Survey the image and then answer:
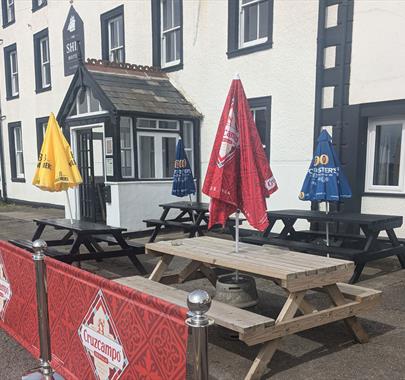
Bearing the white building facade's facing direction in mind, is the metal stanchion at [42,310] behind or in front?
in front

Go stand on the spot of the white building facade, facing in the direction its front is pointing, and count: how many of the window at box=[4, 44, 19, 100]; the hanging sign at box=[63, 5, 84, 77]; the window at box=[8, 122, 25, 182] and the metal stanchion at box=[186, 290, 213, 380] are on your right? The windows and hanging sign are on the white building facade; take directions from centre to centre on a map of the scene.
3

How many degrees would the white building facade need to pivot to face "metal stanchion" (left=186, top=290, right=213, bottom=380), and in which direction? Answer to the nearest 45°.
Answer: approximately 45° to its left

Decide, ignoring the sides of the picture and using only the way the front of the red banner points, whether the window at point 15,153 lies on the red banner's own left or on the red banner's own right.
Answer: on the red banner's own right

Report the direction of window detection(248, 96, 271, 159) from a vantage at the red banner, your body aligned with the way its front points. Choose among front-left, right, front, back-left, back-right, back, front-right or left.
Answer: back

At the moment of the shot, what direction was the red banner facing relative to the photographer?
facing the viewer and to the left of the viewer

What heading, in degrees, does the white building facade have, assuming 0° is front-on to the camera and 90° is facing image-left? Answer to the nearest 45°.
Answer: approximately 45°

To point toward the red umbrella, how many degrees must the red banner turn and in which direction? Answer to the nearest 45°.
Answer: approximately 180°

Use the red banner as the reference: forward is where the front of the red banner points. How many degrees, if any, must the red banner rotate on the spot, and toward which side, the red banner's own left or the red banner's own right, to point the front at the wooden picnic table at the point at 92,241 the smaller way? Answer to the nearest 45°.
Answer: approximately 135° to the red banner's own right

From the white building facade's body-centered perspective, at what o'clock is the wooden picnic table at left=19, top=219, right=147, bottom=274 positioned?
The wooden picnic table is roughly at 12 o'clock from the white building facade.

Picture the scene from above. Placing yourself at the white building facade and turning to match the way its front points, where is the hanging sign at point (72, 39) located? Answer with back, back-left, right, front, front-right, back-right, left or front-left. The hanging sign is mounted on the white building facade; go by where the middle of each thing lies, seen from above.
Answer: right

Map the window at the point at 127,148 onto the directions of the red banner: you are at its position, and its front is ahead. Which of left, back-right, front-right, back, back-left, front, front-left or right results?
back-right

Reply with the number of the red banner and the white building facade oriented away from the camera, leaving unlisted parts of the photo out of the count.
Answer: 0
